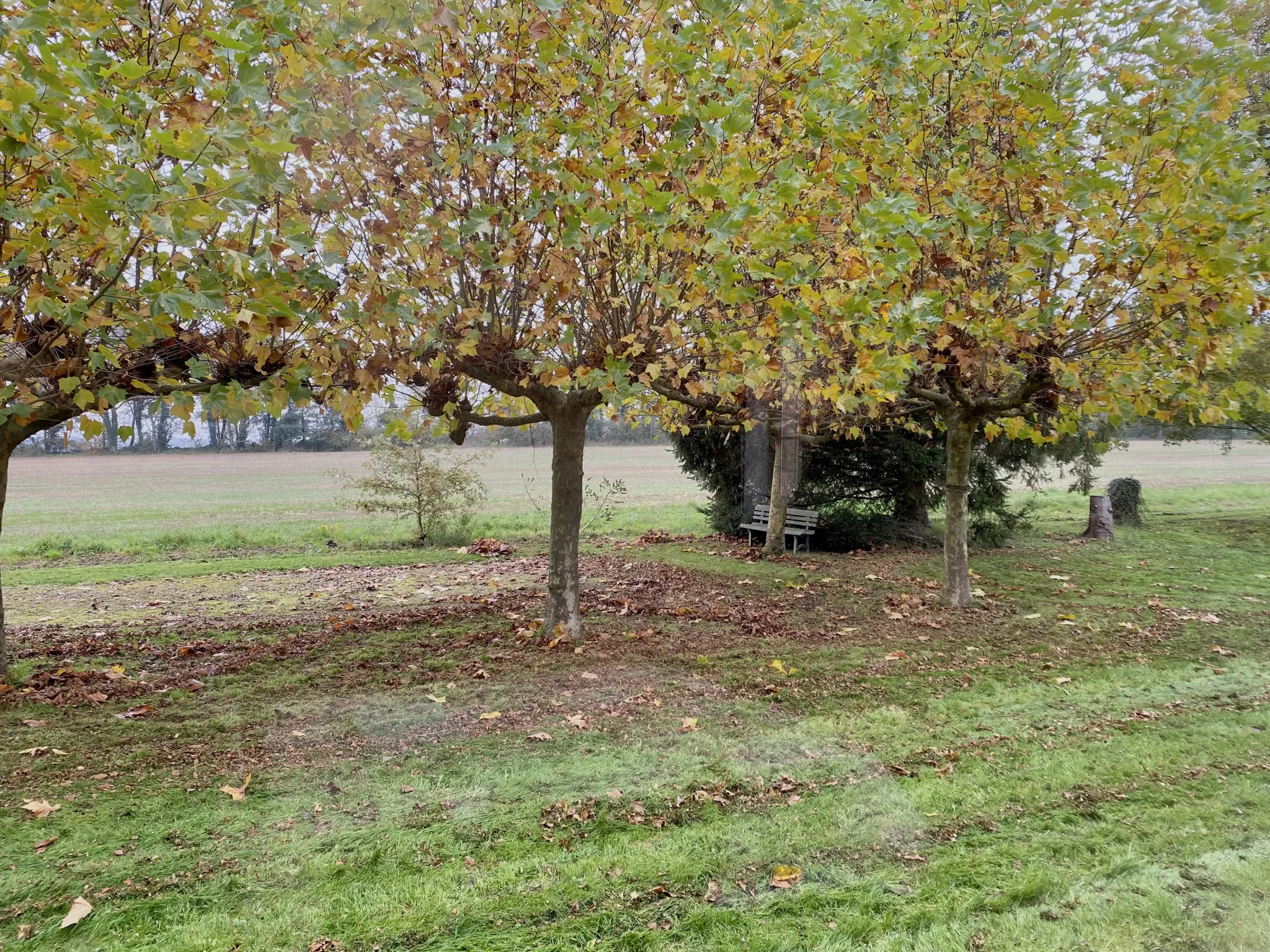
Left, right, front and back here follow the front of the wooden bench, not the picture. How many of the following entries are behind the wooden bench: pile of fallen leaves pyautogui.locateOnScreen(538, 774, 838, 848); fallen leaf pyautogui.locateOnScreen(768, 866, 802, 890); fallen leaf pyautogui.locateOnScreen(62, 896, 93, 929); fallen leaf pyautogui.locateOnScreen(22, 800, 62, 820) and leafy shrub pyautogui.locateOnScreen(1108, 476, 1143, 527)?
1

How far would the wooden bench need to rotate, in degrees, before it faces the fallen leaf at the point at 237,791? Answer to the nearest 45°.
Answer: approximately 45° to its left

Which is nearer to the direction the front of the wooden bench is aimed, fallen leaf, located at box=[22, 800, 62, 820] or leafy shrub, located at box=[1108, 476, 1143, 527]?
the fallen leaf

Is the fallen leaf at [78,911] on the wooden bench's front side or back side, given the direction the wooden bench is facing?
on the front side

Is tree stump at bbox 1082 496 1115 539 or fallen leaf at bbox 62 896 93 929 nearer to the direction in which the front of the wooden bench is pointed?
the fallen leaf

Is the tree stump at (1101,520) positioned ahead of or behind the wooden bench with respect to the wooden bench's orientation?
behind

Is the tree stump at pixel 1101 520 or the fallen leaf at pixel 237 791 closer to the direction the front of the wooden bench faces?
the fallen leaf

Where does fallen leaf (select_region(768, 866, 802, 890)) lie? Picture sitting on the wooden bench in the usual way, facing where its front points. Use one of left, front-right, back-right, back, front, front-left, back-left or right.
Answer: front-left

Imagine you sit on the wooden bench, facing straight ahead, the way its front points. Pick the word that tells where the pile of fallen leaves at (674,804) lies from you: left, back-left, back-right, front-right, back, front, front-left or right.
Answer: front-left

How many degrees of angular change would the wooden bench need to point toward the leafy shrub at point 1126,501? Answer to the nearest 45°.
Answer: approximately 180°

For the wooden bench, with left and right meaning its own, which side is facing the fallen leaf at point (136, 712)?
front

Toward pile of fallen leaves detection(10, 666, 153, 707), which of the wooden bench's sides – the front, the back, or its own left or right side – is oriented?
front

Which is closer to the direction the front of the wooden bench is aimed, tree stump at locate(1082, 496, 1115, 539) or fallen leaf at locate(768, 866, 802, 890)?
the fallen leaf

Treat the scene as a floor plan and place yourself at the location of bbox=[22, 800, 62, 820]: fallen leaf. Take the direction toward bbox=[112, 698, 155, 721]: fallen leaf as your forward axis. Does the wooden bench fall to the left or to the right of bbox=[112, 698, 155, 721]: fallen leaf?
right

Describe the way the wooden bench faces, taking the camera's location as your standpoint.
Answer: facing the viewer and to the left of the viewer

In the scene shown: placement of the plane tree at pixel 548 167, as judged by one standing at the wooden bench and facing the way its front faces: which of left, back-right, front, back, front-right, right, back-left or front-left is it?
front-left
